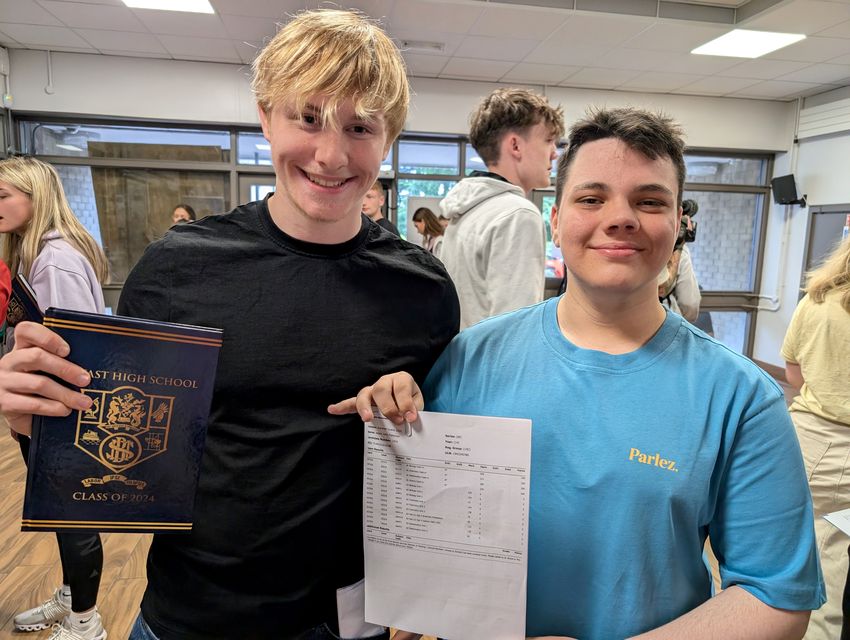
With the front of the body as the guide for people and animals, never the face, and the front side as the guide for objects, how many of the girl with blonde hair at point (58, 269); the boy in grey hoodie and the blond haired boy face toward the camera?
1

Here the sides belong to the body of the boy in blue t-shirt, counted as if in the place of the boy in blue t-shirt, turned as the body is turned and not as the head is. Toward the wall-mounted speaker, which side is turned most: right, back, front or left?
back

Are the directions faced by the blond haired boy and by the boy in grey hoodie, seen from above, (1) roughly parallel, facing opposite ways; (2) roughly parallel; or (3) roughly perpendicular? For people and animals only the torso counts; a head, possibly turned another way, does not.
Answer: roughly perpendicular

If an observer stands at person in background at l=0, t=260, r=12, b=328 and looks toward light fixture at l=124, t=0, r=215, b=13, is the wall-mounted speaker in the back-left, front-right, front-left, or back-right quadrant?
front-right

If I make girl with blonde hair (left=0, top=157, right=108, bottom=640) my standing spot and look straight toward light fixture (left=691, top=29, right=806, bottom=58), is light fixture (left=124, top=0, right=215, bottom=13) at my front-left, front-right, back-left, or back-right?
front-left

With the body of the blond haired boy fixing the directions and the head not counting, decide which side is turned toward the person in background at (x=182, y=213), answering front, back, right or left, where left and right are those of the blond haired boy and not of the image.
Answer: back

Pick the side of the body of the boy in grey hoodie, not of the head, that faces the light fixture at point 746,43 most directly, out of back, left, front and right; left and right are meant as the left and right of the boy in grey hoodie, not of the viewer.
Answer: front

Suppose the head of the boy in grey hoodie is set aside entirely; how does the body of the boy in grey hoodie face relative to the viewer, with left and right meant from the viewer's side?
facing away from the viewer and to the right of the viewer

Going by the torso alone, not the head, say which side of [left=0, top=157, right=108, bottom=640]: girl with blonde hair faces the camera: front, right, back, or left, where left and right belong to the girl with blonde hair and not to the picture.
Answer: left

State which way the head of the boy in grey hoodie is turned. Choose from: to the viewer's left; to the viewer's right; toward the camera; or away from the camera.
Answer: to the viewer's right

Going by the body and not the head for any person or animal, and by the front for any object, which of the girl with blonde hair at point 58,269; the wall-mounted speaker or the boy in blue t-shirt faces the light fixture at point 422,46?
the wall-mounted speaker

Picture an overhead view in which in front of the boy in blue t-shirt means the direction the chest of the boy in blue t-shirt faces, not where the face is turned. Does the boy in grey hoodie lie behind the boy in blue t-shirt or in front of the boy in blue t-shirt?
behind

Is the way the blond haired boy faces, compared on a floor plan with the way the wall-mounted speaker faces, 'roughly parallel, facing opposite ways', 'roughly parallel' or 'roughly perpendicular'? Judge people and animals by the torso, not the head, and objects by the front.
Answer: roughly perpendicular

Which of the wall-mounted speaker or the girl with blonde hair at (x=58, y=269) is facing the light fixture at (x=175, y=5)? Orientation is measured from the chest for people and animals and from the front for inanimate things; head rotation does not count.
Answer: the wall-mounted speaker

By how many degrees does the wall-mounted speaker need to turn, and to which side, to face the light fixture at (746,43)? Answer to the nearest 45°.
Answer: approximately 45° to its left
